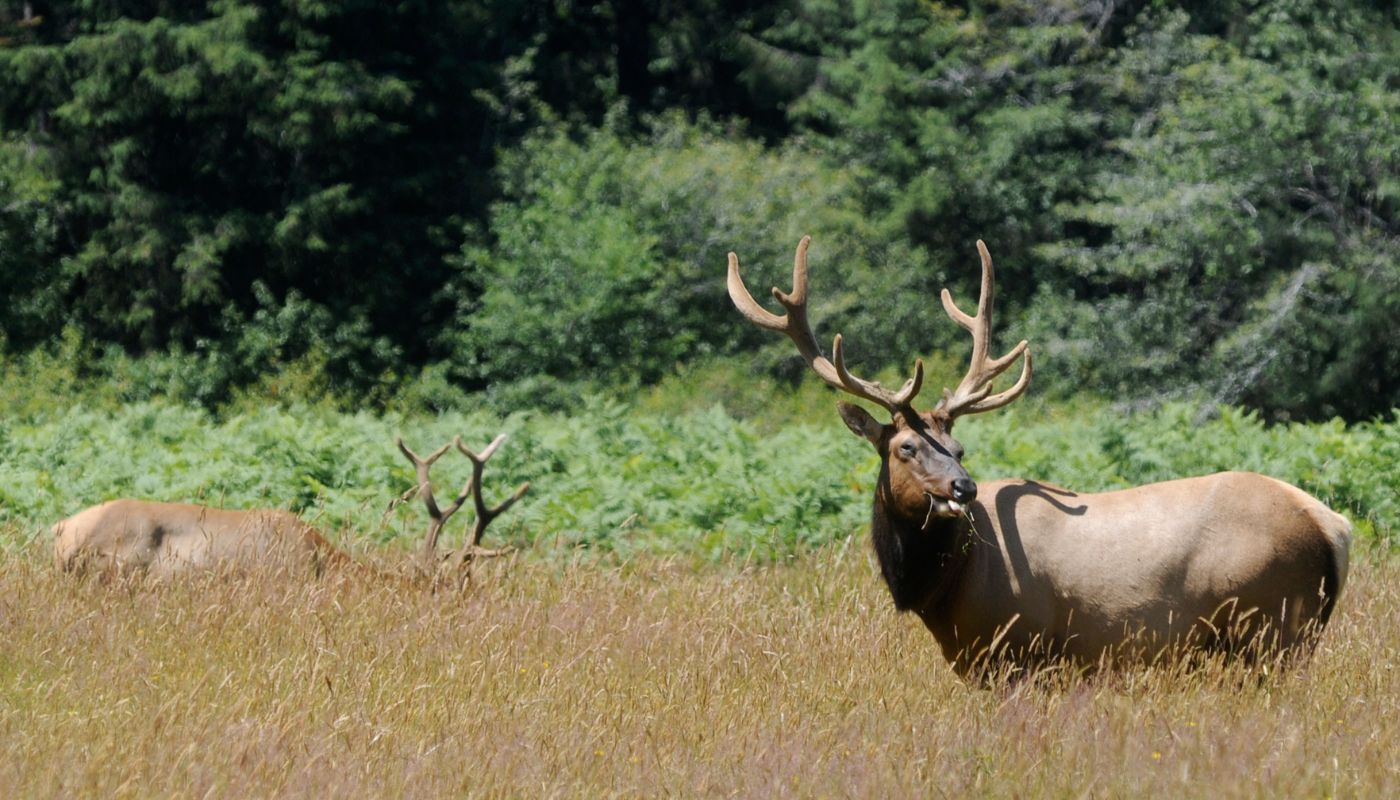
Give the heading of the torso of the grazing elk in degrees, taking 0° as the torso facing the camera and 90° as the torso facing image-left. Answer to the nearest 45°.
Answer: approximately 270°

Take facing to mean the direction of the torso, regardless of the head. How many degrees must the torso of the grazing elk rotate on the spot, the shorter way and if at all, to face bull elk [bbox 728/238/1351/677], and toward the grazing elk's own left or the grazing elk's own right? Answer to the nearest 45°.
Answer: approximately 45° to the grazing elk's own right

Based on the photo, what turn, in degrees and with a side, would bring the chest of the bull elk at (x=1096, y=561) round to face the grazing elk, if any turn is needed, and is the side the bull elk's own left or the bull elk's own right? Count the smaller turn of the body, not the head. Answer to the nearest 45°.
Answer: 0° — it already faces it

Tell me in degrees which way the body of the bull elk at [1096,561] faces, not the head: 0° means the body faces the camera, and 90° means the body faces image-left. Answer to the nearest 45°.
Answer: approximately 90°

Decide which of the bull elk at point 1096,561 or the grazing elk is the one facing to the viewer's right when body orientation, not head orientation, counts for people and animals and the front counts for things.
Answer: the grazing elk
